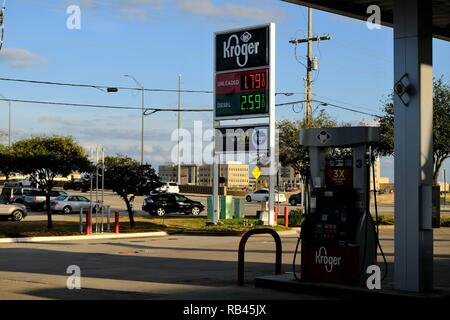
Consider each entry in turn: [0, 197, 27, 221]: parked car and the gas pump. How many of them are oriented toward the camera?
1

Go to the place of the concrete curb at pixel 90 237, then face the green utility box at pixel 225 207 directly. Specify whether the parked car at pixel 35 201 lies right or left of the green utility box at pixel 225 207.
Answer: left

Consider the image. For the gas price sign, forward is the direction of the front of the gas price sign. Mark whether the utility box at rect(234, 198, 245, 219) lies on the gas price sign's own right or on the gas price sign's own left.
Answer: on the gas price sign's own right

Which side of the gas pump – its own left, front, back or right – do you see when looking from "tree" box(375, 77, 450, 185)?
back

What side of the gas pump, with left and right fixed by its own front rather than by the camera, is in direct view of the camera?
front

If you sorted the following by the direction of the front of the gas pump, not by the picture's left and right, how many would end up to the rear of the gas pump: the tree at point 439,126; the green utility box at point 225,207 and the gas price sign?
3

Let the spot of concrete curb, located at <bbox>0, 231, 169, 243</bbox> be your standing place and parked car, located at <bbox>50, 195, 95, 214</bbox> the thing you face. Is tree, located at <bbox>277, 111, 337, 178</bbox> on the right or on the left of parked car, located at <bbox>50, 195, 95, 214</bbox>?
right

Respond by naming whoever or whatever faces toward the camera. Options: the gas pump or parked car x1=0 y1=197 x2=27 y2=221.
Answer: the gas pump

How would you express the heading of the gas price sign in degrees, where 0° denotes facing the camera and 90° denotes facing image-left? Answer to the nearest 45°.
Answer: approximately 45°

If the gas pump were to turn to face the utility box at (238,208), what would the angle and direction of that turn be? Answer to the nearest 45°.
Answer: approximately 180°
